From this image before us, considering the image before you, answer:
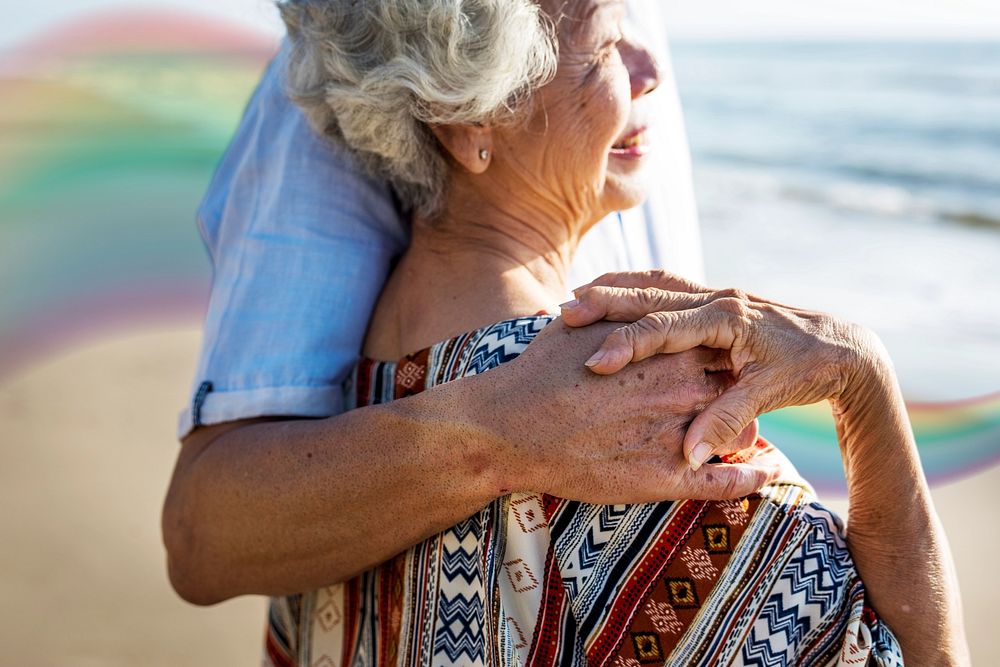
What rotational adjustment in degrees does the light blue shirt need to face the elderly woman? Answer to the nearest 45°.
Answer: approximately 45° to its left

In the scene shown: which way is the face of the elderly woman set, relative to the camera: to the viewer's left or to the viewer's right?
to the viewer's right

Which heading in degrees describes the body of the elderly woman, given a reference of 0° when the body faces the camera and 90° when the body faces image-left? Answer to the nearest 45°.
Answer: approximately 225°
